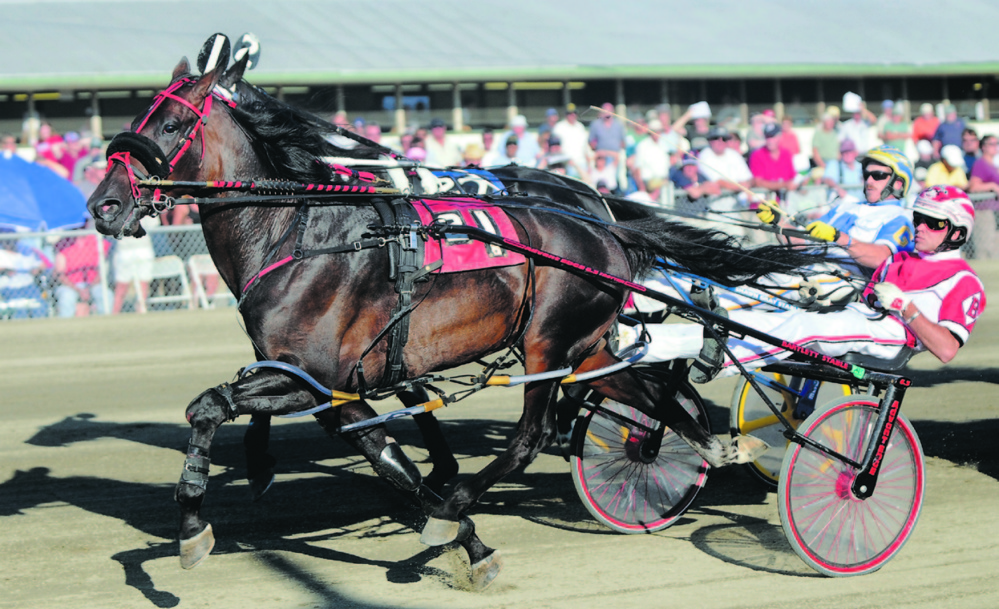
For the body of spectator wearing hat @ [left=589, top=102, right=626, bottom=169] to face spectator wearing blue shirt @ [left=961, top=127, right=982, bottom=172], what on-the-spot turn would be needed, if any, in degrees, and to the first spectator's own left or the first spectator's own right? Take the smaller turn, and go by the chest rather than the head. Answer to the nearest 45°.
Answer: approximately 90° to the first spectator's own left

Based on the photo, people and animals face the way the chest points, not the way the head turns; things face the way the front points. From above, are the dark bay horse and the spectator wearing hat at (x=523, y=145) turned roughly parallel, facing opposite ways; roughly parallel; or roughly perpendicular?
roughly perpendicular

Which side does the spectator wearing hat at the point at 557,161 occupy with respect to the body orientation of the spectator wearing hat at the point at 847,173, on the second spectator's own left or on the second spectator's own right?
on the second spectator's own right

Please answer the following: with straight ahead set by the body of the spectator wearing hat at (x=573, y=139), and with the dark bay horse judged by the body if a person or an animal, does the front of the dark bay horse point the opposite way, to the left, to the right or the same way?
to the right

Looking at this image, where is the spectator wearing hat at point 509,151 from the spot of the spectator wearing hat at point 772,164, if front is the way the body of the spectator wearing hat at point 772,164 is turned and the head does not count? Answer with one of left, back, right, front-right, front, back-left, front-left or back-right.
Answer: right

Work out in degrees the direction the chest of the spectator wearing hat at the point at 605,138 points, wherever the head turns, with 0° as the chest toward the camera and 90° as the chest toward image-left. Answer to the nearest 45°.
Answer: approximately 0°

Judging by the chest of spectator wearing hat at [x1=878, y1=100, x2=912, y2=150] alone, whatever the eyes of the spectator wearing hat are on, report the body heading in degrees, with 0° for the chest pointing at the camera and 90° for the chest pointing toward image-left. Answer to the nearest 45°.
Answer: approximately 0°

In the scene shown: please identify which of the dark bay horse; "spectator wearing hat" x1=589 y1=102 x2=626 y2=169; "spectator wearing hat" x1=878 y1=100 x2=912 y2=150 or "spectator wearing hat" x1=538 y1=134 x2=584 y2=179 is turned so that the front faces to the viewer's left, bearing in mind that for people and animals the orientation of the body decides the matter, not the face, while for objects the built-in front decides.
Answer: the dark bay horse

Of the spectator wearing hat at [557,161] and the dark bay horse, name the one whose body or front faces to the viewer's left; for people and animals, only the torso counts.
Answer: the dark bay horse
